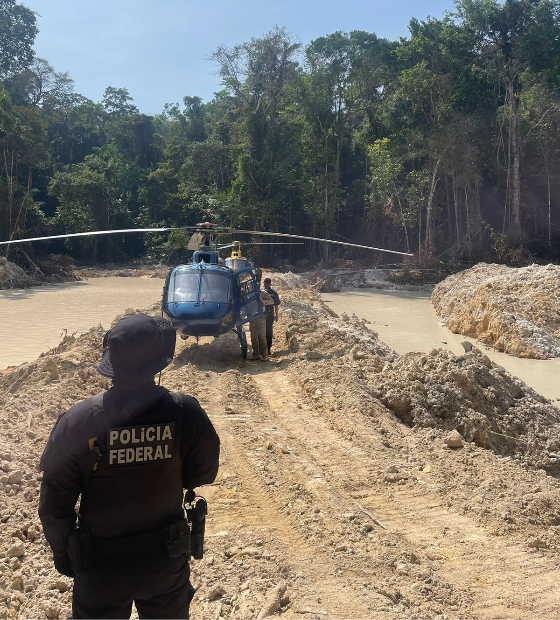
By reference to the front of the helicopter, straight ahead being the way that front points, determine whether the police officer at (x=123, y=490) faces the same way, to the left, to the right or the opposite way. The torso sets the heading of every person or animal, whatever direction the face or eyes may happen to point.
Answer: the opposite way

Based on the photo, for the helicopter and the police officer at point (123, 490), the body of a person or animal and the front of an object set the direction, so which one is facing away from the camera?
the police officer

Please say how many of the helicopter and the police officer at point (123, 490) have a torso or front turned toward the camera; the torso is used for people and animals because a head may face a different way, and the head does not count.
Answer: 1

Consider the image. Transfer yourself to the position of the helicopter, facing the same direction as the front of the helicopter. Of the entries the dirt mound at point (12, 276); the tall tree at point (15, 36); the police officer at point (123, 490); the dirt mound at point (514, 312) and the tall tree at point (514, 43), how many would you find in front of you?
1

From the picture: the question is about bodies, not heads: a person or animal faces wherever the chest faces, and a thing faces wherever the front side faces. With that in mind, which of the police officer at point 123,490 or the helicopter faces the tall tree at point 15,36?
the police officer

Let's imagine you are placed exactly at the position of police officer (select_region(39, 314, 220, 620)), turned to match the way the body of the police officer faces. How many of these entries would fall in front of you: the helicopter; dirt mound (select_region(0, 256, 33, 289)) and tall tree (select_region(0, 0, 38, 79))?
3

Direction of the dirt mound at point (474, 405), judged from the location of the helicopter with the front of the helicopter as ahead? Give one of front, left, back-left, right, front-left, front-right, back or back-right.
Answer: front-left

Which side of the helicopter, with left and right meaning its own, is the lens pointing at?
front

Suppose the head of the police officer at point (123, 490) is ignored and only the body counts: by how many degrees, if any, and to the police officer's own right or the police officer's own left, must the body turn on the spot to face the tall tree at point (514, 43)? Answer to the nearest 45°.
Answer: approximately 45° to the police officer's own right

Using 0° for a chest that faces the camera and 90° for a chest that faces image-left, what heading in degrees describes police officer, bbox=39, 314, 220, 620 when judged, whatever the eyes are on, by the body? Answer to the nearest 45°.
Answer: approximately 180°

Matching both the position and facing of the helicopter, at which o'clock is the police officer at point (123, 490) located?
The police officer is roughly at 12 o'clock from the helicopter.

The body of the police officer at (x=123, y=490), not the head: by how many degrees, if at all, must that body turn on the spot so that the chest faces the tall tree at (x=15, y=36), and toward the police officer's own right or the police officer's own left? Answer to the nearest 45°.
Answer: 0° — they already face it
